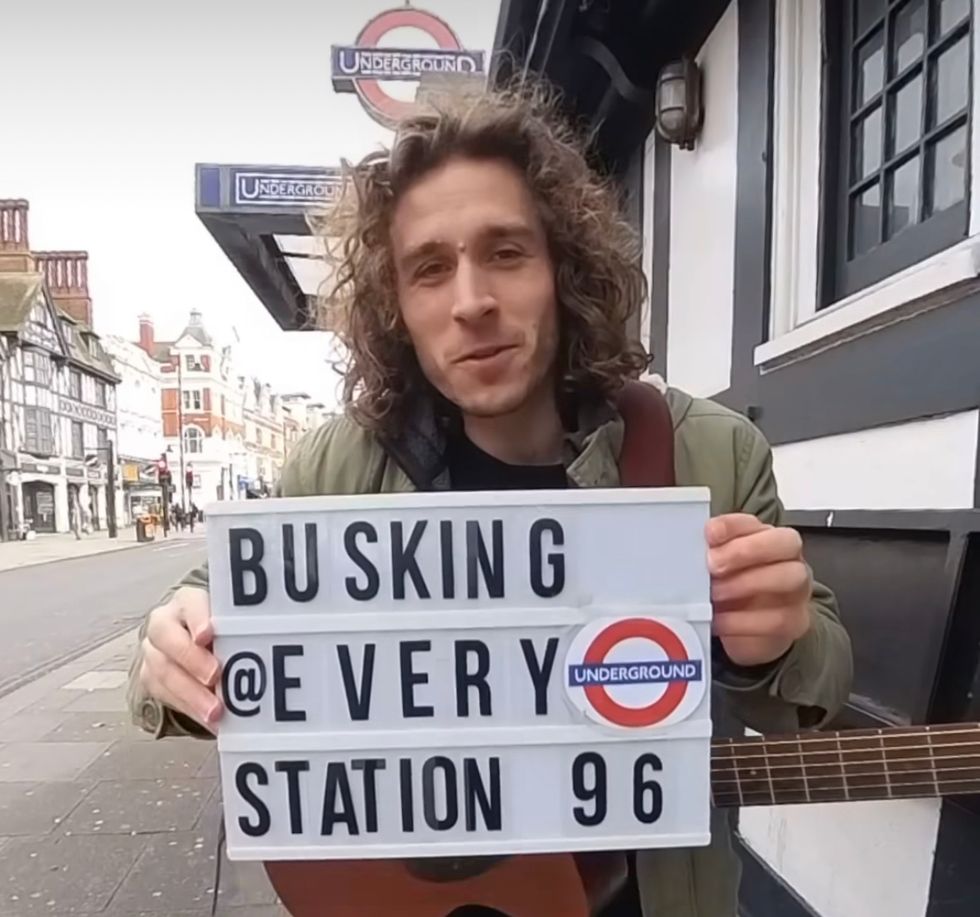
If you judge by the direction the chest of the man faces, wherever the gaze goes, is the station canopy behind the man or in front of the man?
behind

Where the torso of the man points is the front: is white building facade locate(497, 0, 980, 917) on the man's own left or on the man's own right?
on the man's own left

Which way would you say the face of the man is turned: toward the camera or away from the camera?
toward the camera

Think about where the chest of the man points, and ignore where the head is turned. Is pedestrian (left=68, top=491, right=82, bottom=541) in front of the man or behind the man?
behind

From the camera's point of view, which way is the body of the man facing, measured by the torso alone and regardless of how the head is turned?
toward the camera

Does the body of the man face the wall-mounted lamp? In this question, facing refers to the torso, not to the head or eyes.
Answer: no

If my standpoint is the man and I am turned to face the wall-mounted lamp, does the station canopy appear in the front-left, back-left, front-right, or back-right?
front-left

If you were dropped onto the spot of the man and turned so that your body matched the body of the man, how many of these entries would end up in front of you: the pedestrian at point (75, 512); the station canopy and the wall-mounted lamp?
0
